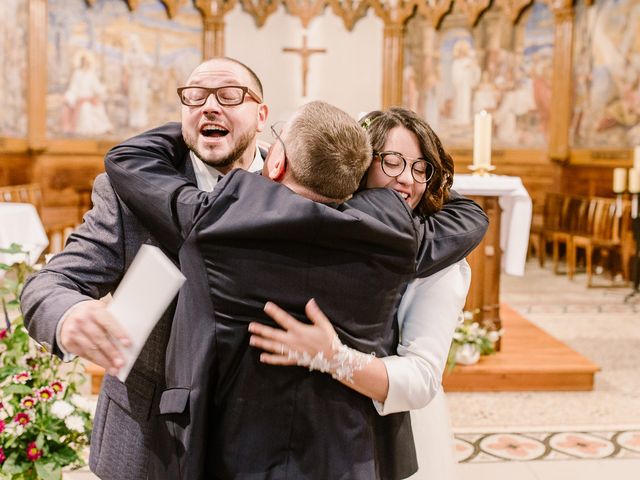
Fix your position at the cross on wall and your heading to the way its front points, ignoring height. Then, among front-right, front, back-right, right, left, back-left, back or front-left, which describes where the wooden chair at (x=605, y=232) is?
front-left

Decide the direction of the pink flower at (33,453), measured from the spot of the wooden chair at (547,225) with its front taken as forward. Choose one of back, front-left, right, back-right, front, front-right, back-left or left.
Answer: front-left

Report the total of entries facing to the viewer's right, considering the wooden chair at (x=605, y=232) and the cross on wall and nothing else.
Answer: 0

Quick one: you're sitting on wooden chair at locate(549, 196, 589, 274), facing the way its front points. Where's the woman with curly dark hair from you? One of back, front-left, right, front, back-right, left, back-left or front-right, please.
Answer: front-left

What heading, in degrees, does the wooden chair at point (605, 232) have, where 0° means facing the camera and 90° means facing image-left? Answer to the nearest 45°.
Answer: approximately 45°

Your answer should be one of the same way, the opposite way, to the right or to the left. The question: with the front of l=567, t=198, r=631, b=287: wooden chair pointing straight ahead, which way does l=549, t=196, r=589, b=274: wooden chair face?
the same way

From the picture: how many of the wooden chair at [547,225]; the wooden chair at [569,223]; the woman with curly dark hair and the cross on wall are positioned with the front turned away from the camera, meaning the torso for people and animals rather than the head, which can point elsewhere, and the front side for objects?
0

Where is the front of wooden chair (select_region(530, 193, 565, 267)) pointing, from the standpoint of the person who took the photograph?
facing the viewer and to the left of the viewer

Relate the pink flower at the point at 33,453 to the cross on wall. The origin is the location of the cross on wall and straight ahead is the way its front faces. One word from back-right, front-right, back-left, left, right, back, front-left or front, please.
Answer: front

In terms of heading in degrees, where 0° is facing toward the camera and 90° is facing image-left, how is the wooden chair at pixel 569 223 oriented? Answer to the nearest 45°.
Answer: approximately 45°

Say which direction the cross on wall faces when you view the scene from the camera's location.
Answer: facing the viewer

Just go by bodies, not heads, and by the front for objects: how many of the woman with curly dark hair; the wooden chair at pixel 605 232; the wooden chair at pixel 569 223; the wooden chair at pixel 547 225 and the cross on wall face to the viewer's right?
0

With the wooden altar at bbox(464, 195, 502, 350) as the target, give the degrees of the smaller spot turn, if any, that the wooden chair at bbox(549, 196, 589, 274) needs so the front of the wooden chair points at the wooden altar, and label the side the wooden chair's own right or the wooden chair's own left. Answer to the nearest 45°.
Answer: approximately 45° to the wooden chair's own left
